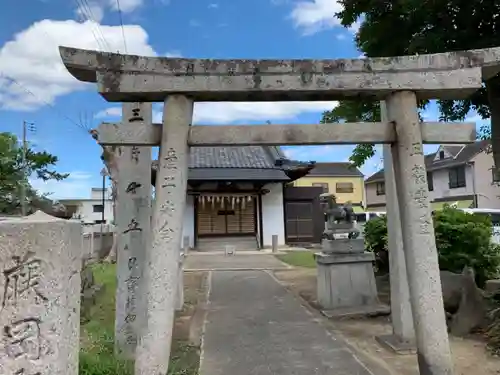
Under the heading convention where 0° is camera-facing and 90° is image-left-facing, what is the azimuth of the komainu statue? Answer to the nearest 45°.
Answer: approximately 90°

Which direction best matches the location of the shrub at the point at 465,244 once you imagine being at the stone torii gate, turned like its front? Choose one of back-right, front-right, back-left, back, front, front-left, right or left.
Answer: back-left

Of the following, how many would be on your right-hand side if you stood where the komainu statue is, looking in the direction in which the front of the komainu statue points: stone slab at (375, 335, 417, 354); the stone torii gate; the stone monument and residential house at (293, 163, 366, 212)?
1

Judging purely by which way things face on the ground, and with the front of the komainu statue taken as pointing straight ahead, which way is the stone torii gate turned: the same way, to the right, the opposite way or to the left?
to the left

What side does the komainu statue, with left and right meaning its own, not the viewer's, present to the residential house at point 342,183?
right

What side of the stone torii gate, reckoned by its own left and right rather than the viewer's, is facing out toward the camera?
front

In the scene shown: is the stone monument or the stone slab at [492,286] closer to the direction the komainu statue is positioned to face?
the stone monument

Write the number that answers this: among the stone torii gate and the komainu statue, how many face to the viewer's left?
1

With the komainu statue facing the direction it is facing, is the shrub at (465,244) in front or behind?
behind

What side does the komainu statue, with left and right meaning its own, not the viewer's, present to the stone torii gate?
left

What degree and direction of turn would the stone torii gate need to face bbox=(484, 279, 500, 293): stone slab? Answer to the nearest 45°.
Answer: approximately 135° to its left

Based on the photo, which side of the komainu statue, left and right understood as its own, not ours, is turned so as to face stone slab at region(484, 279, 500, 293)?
back
